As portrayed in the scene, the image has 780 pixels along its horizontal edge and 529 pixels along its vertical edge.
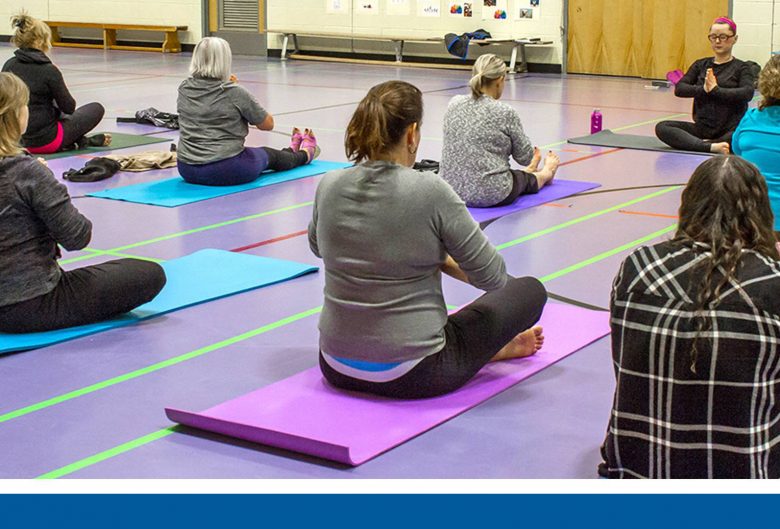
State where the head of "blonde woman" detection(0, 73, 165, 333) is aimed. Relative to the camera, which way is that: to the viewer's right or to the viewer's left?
to the viewer's right

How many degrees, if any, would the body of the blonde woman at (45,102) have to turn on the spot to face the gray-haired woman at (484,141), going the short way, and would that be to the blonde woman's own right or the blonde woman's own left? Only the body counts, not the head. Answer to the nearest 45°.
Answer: approximately 90° to the blonde woman's own right

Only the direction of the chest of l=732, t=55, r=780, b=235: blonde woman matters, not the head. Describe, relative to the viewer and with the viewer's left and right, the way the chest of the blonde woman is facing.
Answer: facing away from the viewer

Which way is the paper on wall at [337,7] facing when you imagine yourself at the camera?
facing the viewer

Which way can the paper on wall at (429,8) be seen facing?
toward the camera

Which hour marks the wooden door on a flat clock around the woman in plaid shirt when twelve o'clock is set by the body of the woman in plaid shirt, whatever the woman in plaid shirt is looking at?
The wooden door is roughly at 12 o'clock from the woman in plaid shirt.

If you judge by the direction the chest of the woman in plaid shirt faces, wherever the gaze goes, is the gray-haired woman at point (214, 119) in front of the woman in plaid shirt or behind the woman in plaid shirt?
in front

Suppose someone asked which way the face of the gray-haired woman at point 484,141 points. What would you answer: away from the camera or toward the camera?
away from the camera

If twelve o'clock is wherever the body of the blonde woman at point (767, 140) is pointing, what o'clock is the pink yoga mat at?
The pink yoga mat is roughly at 7 o'clock from the blonde woman.

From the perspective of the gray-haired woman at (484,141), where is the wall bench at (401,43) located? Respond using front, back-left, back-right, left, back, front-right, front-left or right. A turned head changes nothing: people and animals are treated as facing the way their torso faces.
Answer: front-left

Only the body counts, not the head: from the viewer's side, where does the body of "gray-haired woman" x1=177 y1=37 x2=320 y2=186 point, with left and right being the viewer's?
facing away from the viewer and to the right of the viewer

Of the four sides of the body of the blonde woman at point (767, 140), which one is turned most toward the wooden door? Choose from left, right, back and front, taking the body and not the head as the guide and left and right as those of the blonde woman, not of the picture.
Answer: front

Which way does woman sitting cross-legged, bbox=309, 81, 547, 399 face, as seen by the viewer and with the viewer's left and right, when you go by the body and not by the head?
facing away from the viewer and to the right of the viewer

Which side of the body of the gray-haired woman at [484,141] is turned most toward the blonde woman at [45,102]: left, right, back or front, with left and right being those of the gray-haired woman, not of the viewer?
left

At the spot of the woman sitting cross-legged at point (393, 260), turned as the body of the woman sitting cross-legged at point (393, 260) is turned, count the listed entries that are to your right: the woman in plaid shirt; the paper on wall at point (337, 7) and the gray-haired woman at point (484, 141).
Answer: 1

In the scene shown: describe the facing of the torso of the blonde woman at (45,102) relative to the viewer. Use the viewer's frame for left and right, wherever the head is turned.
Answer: facing away from the viewer and to the right of the viewer

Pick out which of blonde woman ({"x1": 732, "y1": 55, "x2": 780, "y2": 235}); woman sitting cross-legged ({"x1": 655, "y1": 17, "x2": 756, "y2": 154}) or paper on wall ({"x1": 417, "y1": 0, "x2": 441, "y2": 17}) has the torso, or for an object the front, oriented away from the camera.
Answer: the blonde woman

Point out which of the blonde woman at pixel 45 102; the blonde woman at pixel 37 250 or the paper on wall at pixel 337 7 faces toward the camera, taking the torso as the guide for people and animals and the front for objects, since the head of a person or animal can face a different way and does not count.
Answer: the paper on wall

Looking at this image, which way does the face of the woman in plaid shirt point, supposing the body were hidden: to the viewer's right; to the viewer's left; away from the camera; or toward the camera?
away from the camera

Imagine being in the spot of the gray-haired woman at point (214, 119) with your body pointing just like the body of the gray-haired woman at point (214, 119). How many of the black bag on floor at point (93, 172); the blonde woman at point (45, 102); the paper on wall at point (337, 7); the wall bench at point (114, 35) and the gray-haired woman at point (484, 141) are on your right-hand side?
1
